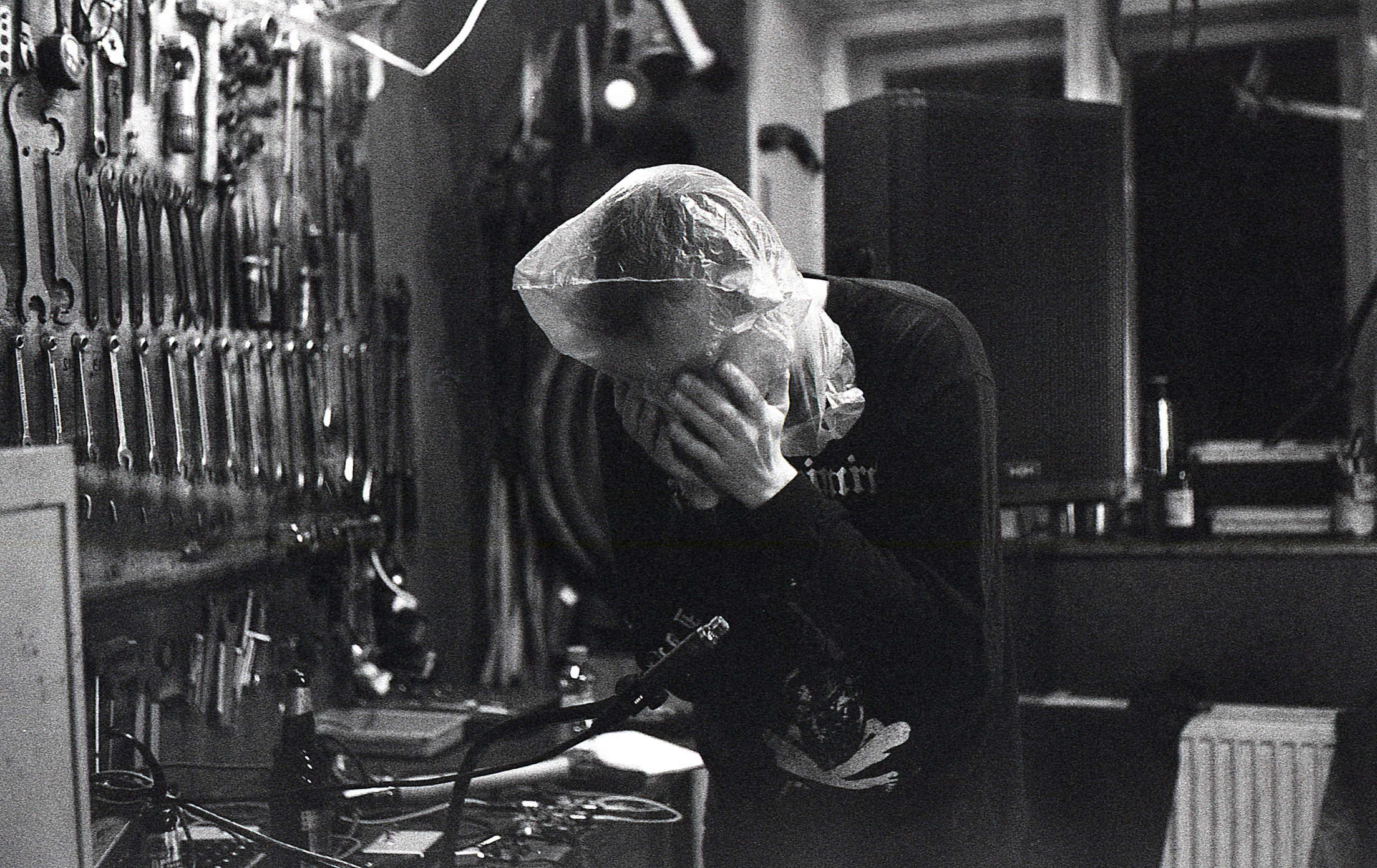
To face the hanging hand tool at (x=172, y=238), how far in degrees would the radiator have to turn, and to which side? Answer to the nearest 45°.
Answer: approximately 45° to its right

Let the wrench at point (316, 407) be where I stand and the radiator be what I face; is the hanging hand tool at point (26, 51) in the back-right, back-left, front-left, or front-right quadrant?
back-right

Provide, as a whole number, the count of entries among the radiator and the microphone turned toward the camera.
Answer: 1

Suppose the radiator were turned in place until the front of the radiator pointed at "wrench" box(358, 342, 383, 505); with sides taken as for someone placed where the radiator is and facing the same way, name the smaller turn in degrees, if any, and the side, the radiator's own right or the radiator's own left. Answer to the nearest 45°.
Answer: approximately 45° to the radiator's own right

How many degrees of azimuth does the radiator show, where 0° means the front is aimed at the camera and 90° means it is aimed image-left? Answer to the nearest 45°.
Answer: approximately 0°
